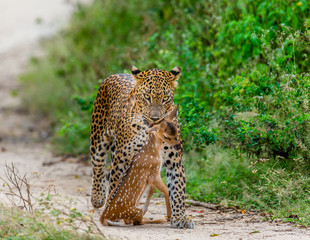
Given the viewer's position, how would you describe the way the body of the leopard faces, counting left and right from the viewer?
facing the viewer and to the right of the viewer

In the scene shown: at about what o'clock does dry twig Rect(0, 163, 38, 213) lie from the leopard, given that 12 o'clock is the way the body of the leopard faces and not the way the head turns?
The dry twig is roughly at 4 o'clock from the leopard.
